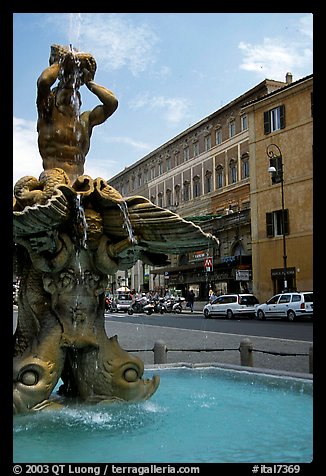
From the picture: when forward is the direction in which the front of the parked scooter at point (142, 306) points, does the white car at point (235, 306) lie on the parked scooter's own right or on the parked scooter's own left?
on the parked scooter's own left

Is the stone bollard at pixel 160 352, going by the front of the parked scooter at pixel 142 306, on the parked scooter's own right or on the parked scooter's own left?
on the parked scooter's own left

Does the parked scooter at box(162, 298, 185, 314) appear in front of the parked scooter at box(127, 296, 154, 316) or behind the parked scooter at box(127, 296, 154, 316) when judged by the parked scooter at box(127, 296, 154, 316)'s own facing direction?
behind

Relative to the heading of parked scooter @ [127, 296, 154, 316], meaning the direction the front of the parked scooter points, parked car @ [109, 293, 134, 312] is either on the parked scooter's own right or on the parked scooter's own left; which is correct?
on the parked scooter's own right

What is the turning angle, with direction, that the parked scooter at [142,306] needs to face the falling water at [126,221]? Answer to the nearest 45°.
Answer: approximately 90° to its left

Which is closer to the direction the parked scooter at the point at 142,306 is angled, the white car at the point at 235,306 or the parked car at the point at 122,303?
the parked car

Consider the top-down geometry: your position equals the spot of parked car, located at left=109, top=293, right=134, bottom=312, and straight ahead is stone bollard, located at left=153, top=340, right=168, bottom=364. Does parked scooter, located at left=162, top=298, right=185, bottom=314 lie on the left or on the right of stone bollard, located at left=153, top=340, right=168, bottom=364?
left

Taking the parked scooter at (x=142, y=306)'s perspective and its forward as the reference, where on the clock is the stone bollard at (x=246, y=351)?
The stone bollard is roughly at 9 o'clock from the parked scooter.

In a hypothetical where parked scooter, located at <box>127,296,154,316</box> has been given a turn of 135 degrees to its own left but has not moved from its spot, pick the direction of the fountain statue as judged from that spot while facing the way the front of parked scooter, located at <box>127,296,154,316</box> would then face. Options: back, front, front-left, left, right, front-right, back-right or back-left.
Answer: front-right

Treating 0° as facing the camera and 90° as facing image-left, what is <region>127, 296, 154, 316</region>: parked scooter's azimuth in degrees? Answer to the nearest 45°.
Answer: approximately 90°
